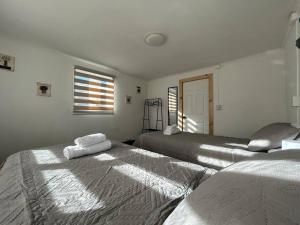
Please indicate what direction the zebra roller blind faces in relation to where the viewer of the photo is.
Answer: facing the viewer and to the right of the viewer

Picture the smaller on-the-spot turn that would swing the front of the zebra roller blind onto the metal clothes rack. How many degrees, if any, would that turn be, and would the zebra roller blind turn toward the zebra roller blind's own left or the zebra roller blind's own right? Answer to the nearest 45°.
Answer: approximately 45° to the zebra roller blind's own left

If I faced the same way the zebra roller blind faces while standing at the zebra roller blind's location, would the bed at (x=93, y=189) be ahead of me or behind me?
ahead

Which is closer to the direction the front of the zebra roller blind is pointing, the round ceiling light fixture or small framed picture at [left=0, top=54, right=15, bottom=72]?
the round ceiling light fixture

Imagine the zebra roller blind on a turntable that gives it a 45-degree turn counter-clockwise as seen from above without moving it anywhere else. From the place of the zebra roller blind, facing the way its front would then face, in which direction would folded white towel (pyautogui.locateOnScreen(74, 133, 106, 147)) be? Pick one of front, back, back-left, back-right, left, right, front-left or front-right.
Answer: right

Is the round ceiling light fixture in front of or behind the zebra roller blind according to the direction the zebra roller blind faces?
in front

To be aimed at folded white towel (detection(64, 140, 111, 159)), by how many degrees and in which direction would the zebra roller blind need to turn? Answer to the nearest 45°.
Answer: approximately 45° to its right

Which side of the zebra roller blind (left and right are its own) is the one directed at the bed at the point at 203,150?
front

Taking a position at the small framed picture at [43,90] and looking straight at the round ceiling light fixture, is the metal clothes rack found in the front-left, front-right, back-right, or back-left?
front-left

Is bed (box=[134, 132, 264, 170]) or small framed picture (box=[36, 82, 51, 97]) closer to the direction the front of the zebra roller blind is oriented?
the bed
